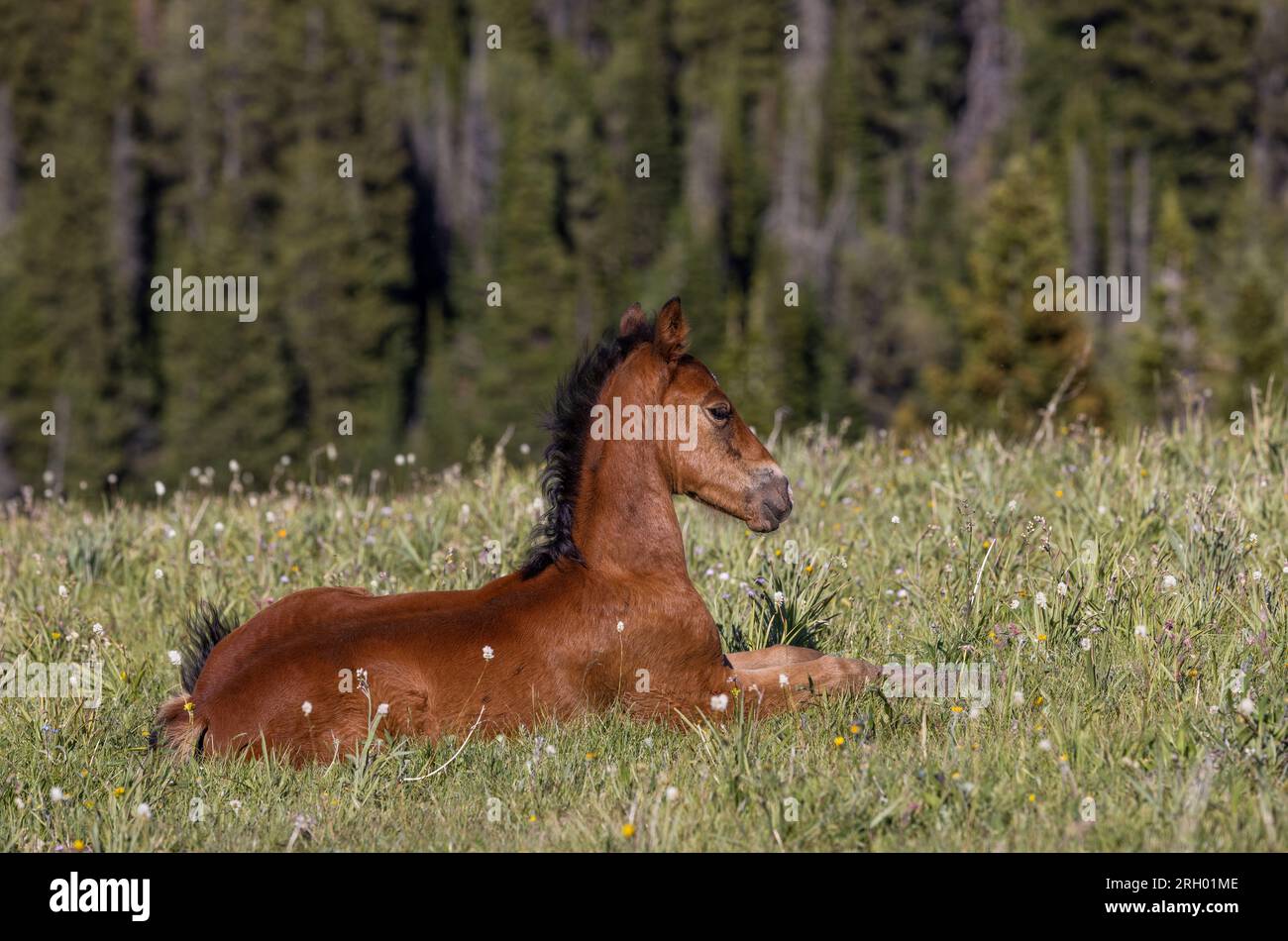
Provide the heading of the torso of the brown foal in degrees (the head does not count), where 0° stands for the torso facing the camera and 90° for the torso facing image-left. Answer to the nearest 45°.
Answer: approximately 270°
